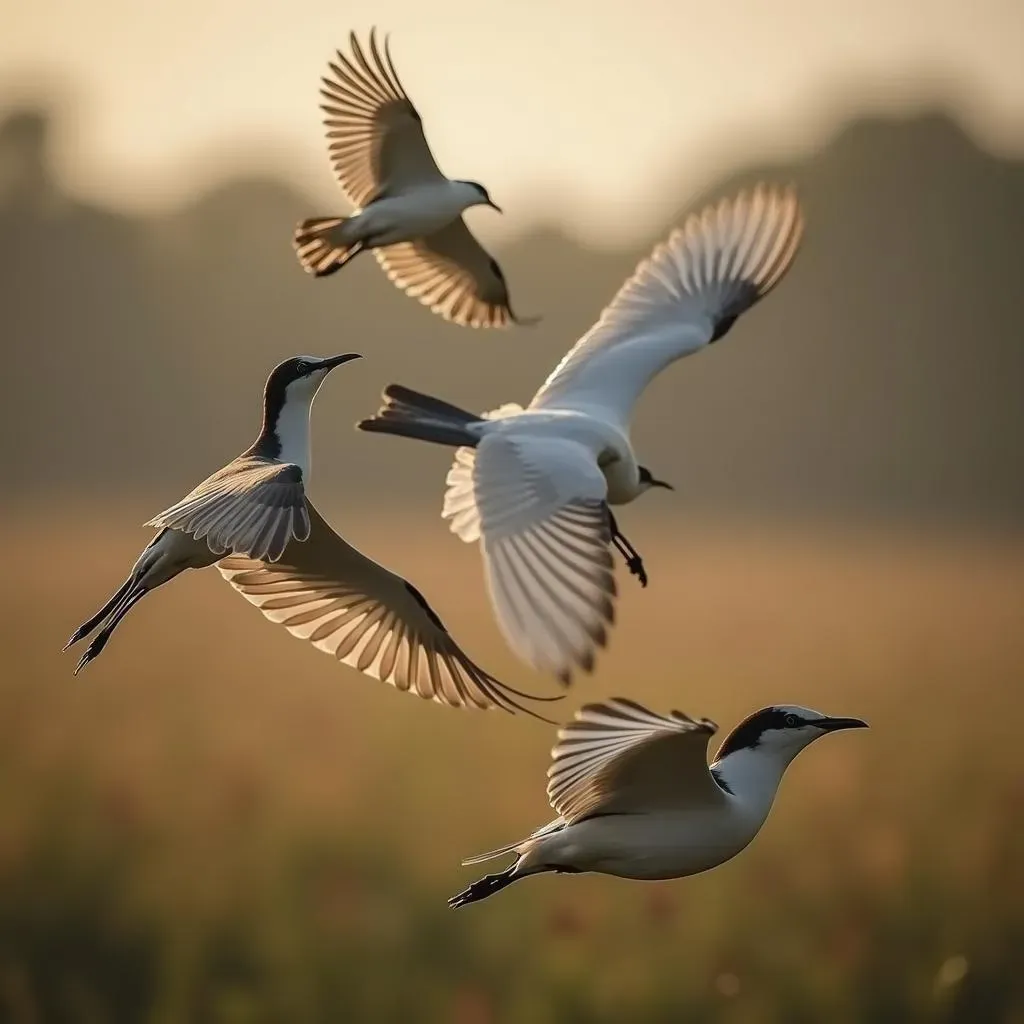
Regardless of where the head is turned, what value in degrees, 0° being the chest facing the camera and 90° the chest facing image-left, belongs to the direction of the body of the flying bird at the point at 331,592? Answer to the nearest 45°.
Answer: approximately 270°

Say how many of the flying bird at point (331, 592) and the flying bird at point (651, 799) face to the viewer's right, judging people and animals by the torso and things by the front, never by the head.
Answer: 2

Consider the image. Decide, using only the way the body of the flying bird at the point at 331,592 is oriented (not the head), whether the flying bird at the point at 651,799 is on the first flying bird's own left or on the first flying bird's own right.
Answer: on the first flying bird's own right

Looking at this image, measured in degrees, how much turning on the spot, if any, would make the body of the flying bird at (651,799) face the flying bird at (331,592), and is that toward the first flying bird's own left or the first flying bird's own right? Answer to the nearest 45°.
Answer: approximately 135° to the first flying bird's own left

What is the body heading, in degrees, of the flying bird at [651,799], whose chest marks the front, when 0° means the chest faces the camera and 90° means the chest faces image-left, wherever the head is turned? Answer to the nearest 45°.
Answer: approximately 270°
